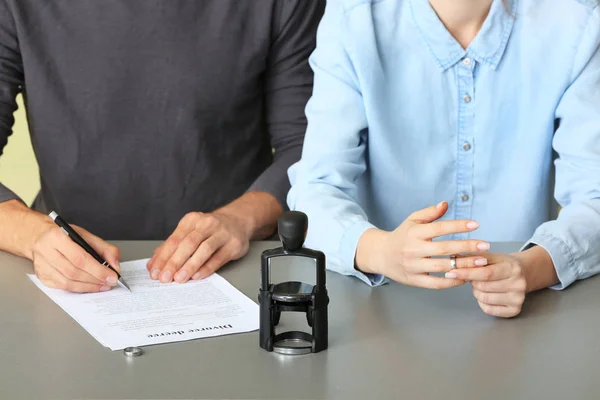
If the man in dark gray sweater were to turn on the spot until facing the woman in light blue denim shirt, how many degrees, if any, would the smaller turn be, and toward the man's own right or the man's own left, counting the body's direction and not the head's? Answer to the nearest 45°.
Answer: approximately 45° to the man's own left

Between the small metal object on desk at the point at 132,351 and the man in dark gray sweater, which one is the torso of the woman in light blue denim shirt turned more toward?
the small metal object on desk

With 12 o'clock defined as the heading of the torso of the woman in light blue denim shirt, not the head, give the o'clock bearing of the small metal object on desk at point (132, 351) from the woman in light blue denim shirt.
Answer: The small metal object on desk is roughly at 1 o'clock from the woman in light blue denim shirt.

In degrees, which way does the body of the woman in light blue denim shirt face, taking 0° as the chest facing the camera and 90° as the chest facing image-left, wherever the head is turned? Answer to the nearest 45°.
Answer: approximately 0°

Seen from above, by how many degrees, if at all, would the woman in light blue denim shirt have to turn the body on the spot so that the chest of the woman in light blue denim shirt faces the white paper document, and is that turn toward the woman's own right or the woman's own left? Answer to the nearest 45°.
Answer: approximately 45° to the woman's own right

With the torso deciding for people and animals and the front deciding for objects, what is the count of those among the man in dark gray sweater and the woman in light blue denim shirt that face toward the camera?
2

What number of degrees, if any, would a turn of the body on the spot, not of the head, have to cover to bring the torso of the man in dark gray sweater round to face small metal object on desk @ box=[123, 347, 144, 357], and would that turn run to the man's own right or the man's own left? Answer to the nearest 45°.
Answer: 0° — they already face it
